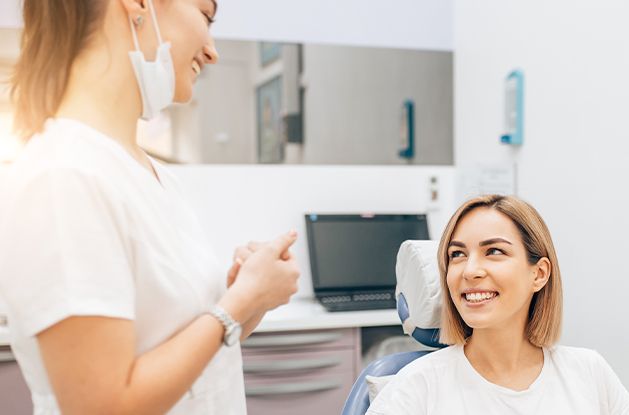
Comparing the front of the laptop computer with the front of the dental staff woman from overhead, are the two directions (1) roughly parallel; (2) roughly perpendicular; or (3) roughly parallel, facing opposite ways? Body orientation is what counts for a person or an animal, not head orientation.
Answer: roughly perpendicular

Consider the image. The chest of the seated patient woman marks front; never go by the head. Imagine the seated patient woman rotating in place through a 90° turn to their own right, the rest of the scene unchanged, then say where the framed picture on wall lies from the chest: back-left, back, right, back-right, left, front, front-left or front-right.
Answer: front-right

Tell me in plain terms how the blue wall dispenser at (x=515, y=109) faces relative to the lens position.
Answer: facing to the left of the viewer

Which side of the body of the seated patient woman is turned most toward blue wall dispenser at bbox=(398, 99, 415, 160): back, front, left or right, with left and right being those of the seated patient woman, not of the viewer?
back

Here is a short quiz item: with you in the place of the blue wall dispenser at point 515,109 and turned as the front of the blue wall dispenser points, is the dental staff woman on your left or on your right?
on your left

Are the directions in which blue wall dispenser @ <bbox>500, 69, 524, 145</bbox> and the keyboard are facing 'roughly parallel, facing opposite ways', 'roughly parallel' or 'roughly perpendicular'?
roughly perpendicular

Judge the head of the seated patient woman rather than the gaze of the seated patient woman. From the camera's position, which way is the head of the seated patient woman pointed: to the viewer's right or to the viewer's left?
to the viewer's left

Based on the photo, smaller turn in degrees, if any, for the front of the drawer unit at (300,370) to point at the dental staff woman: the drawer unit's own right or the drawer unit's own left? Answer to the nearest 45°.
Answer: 0° — it already faces them

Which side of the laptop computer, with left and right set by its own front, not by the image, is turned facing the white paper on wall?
left

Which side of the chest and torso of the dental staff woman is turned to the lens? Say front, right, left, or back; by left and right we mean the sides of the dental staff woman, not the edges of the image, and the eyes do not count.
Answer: right
